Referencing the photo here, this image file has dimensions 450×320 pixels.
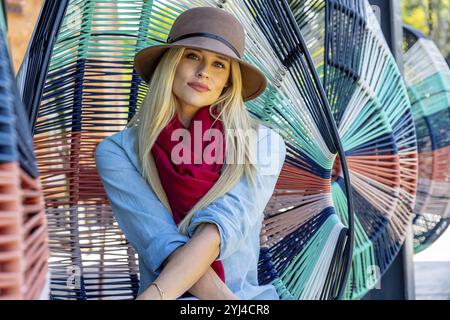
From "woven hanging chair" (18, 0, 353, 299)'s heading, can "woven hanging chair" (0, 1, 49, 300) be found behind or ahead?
ahead

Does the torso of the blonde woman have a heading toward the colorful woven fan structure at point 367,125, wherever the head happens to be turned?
no

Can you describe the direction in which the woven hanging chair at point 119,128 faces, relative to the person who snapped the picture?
facing the viewer

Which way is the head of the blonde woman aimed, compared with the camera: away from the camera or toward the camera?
toward the camera
